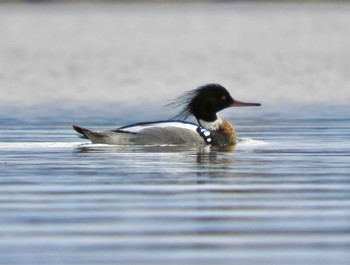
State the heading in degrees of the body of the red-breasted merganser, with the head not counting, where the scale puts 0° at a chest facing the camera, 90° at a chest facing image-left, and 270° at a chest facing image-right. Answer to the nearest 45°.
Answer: approximately 270°
